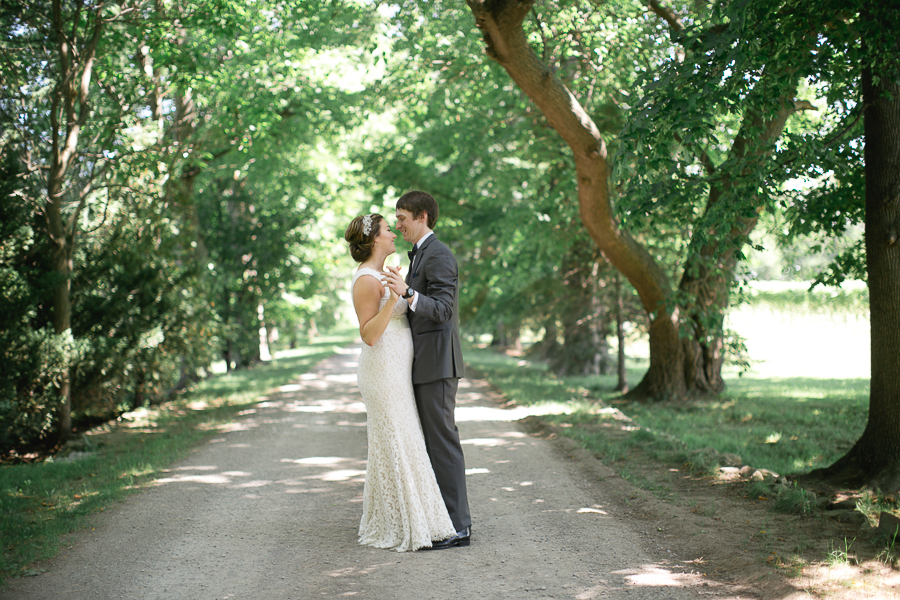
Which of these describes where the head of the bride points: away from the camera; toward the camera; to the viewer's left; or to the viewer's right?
to the viewer's right

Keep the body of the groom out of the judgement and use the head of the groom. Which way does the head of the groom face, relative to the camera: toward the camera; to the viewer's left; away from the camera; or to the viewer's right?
to the viewer's left

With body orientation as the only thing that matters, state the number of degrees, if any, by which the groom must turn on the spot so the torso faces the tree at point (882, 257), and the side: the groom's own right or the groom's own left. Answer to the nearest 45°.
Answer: approximately 180°

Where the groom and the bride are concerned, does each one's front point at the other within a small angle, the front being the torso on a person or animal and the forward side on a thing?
yes

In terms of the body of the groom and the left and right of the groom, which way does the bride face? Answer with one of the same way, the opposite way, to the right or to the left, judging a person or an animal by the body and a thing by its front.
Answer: the opposite way

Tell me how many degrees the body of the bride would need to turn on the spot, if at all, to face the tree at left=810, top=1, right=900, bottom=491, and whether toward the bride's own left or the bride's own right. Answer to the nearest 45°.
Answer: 0° — they already face it

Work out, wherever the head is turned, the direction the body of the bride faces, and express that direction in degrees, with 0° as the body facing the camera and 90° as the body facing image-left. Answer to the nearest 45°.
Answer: approximately 270°

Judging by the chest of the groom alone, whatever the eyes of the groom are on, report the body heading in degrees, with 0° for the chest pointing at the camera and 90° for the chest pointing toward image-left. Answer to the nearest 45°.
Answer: approximately 90°
